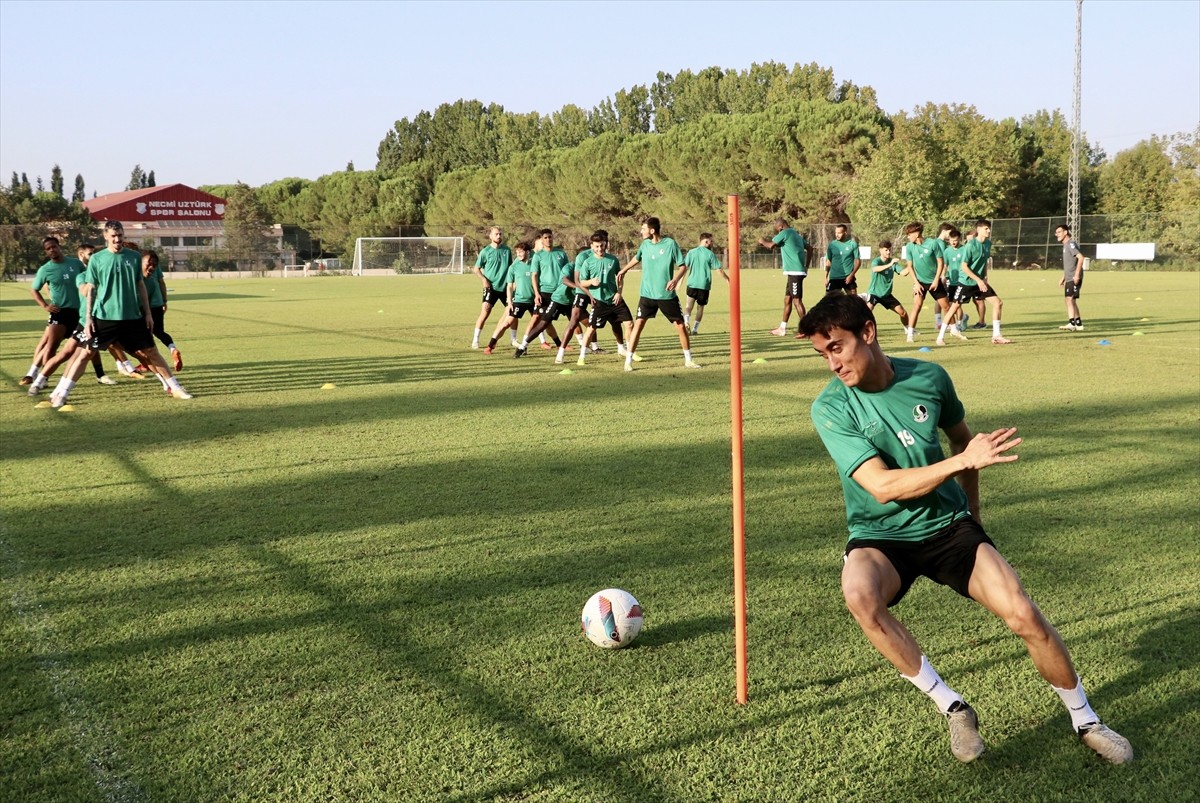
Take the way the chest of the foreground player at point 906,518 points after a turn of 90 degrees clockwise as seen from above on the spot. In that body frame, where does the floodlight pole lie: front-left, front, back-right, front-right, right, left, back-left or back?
right

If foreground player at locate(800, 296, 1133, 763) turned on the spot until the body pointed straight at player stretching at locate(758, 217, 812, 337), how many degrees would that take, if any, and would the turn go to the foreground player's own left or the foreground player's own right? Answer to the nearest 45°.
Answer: approximately 180°

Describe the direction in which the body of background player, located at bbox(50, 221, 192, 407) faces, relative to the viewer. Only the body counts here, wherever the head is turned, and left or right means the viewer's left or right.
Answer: facing the viewer

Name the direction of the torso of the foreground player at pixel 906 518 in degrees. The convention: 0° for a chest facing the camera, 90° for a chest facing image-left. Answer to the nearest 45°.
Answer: approximately 0°

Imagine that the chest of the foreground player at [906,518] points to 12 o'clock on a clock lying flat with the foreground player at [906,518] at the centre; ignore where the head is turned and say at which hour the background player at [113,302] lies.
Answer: the background player at [113,302] is roughly at 4 o'clock from the foreground player at [906,518].

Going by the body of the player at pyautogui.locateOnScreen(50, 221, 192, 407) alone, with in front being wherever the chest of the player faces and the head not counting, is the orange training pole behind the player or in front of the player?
in front

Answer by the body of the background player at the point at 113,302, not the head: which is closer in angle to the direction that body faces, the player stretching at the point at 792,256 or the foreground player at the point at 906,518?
the foreground player

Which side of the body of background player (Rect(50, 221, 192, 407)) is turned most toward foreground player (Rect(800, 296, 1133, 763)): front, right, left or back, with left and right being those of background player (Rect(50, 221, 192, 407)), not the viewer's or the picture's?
front

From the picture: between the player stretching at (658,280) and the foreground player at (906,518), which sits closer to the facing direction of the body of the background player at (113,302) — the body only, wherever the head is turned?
the foreground player

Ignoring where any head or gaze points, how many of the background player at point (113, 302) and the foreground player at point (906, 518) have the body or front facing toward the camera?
2

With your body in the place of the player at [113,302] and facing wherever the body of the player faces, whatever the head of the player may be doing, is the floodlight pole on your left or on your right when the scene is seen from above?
on your left
